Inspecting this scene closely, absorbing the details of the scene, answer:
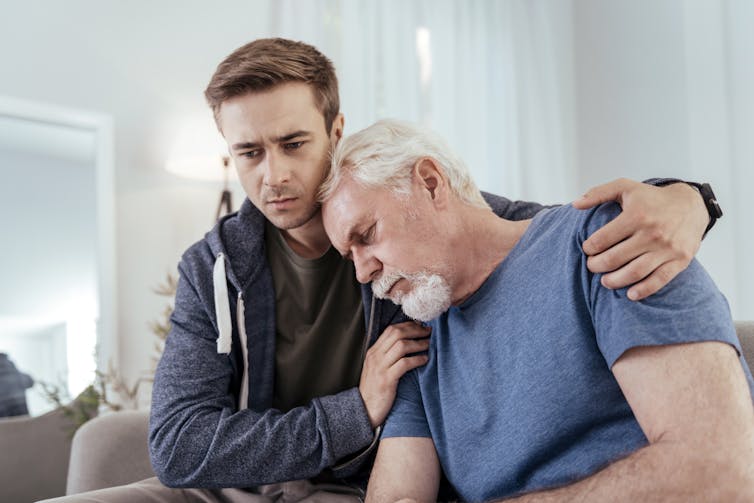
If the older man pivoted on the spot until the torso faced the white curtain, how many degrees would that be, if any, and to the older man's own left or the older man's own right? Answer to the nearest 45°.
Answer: approximately 135° to the older man's own right

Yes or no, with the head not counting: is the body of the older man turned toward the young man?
no

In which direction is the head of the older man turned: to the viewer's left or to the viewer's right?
to the viewer's left

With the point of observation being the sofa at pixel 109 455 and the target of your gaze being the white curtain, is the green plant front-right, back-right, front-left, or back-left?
front-left

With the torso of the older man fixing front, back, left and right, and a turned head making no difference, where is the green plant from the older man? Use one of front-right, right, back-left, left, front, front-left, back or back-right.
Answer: right

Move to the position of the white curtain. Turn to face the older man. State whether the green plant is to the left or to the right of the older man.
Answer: right

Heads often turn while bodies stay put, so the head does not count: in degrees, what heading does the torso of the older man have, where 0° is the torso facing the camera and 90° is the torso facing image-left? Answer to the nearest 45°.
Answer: approximately 45°

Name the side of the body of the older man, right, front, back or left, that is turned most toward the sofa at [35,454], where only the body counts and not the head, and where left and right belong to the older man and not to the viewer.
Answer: right
